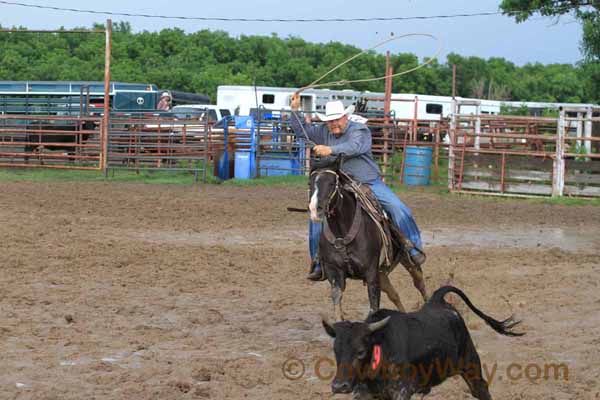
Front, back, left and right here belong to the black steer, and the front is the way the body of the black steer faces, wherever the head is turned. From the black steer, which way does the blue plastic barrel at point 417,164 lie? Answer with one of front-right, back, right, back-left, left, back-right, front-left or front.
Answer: back-right

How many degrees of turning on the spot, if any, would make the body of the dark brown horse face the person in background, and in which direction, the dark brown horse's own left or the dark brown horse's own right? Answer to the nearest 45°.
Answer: approximately 135° to the dark brown horse's own right

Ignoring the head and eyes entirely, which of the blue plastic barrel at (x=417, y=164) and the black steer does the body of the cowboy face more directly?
the black steer

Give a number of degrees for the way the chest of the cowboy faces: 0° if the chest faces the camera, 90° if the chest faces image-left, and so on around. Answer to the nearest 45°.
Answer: approximately 45°

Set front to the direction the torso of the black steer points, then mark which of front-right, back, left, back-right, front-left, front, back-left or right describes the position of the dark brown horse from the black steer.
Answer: back-right

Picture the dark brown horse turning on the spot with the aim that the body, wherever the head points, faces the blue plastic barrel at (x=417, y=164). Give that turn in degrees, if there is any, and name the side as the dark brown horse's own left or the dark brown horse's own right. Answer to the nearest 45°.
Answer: approximately 135° to the dark brown horse's own right

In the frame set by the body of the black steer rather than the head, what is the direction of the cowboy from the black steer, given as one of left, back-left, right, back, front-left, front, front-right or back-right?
back-right

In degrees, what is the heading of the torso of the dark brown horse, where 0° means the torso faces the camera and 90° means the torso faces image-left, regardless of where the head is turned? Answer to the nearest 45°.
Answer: approximately 45°

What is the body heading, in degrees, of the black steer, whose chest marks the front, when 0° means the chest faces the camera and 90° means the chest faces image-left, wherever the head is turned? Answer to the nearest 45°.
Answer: approximately 45°

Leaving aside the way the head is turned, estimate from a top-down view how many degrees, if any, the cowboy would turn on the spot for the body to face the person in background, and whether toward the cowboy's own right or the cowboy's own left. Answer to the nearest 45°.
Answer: approximately 135° to the cowboy's own right

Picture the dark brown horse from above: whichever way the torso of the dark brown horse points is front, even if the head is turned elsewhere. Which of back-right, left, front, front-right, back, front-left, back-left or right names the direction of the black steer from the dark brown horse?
front-left
